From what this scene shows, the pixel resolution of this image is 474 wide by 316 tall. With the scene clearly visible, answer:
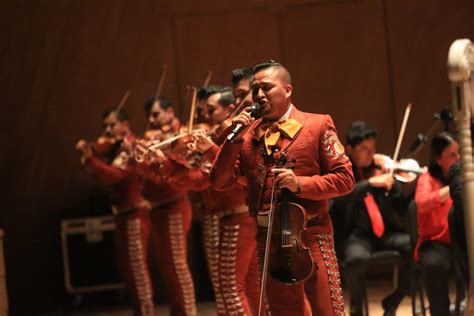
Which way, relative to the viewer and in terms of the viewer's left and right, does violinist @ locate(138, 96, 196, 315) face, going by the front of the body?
facing the viewer and to the left of the viewer

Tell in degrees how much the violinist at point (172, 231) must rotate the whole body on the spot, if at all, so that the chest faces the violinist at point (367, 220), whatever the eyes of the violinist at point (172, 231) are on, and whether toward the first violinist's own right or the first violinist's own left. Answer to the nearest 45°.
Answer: approximately 135° to the first violinist's own left

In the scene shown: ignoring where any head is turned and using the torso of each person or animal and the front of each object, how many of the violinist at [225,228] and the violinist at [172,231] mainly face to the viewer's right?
0

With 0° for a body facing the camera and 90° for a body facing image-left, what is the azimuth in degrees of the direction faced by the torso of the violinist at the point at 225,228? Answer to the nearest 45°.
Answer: approximately 45°

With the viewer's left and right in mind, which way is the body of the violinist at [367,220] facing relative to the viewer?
facing the viewer

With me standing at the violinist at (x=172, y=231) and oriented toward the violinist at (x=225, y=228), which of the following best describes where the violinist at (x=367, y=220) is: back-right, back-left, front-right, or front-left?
front-left
